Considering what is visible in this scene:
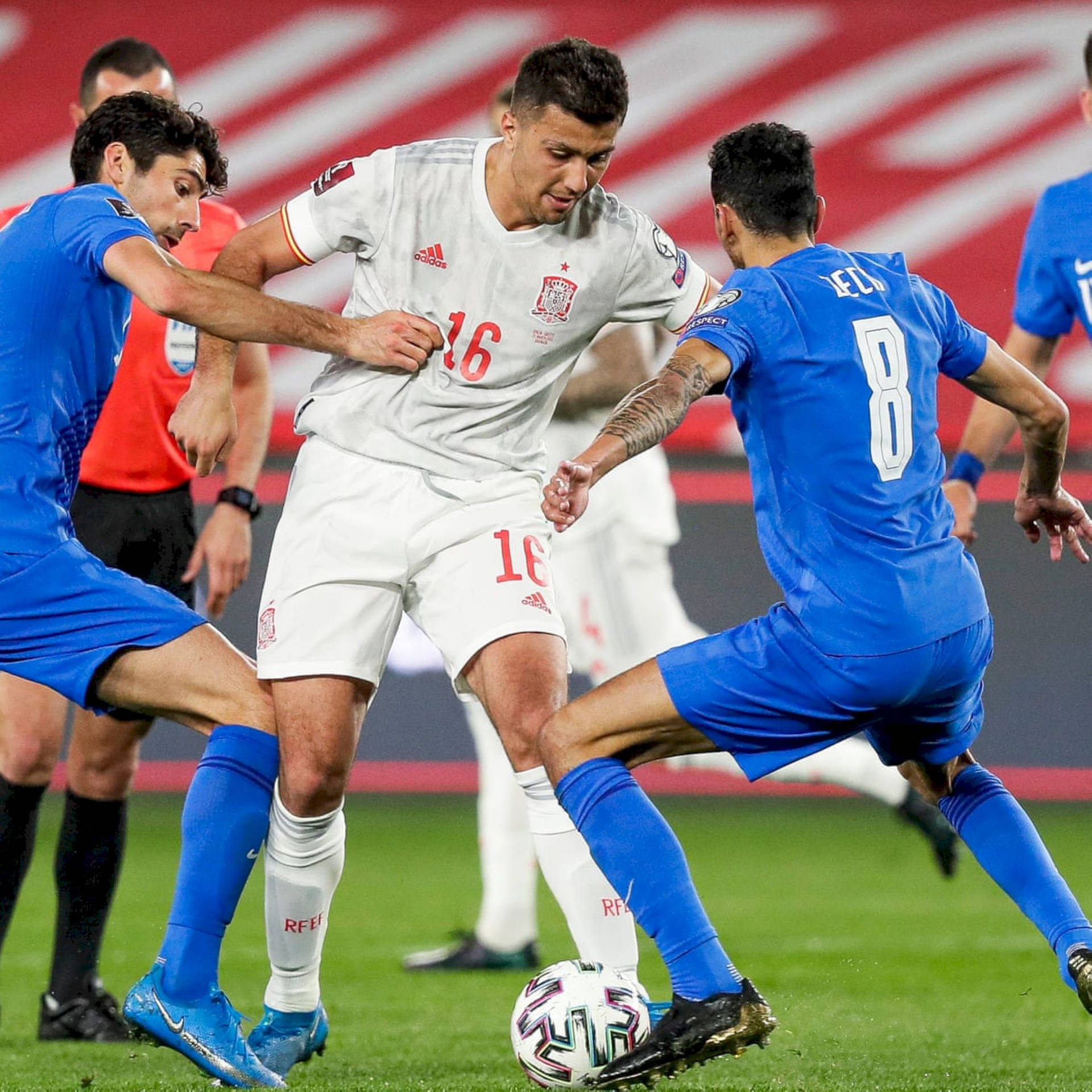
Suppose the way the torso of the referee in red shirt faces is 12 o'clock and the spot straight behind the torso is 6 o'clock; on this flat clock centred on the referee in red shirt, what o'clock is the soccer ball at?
The soccer ball is roughly at 11 o'clock from the referee in red shirt.

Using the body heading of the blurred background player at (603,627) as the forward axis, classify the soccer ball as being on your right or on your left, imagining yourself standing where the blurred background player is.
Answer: on your left

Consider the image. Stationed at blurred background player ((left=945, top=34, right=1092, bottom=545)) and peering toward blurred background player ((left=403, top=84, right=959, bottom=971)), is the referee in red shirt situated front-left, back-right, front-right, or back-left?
front-left

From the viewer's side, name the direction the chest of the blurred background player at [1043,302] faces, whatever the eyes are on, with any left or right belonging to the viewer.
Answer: facing the viewer

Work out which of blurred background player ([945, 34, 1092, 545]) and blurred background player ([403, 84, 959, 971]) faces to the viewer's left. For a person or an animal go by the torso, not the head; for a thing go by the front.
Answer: blurred background player ([403, 84, 959, 971])

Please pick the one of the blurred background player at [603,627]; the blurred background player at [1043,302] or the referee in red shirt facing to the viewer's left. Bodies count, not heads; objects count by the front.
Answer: the blurred background player at [603,627]

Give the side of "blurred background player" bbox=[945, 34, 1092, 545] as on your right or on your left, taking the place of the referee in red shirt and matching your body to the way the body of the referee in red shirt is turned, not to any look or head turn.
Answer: on your left

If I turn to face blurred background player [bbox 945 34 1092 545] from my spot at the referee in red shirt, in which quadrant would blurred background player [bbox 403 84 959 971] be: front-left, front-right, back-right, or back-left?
front-left

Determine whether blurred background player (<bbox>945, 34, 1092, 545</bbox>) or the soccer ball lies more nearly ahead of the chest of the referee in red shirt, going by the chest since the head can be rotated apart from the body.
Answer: the soccer ball

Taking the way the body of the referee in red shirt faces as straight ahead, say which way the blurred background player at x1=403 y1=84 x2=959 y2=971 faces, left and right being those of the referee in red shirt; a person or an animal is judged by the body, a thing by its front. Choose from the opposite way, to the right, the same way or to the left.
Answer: to the right

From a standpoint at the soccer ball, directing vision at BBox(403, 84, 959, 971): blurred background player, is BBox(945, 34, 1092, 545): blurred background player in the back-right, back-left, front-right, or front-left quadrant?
front-right

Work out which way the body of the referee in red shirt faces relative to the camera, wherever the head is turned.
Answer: toward the camera

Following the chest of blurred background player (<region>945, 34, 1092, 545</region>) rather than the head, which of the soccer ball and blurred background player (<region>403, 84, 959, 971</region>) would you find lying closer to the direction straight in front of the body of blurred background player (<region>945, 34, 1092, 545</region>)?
the soccer ball

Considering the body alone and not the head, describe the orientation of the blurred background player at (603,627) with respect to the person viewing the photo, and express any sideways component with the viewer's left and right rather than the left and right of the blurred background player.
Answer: facing to the left of the viewer
